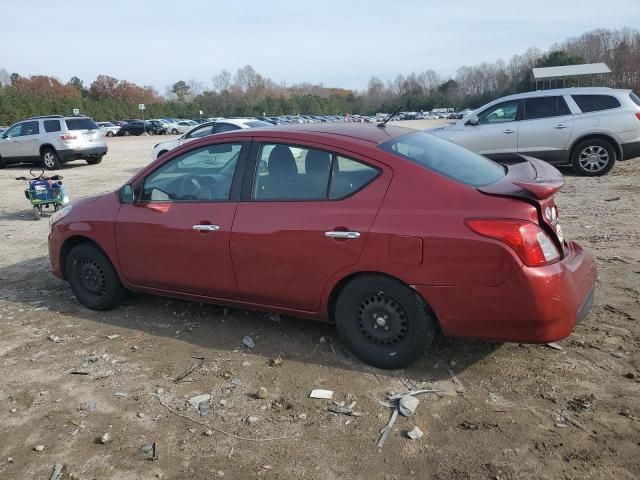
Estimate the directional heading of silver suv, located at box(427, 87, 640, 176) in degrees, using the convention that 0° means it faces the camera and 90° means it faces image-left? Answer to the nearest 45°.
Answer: approximately 90°

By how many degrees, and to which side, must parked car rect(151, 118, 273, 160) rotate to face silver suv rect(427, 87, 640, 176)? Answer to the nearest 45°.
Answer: approximately 135° to its left

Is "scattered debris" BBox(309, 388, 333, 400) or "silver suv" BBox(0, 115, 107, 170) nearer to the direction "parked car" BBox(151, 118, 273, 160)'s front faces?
the silver suv

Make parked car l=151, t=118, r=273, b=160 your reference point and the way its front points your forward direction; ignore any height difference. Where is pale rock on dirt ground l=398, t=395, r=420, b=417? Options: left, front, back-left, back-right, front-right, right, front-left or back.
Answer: left

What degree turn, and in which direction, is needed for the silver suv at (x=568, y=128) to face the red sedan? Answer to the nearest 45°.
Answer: approximately 90° to its left

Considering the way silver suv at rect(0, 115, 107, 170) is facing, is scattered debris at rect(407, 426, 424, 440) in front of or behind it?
behind

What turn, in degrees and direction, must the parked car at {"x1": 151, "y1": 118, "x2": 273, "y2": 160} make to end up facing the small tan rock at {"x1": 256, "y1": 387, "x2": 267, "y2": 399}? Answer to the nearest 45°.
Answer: approximately 90° to its left

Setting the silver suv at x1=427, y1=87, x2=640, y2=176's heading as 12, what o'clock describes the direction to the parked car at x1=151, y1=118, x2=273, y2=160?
The parked car is roughly at 12 o'clock from the silver suv.

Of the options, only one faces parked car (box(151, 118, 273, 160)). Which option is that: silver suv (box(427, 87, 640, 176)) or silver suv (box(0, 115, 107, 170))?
silver suv (box(427, 87, 640, 176))

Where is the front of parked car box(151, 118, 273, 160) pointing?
to the viewer's left

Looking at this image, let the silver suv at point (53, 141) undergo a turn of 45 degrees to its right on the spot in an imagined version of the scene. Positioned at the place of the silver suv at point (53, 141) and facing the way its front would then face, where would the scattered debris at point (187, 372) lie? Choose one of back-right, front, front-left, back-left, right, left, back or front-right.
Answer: back

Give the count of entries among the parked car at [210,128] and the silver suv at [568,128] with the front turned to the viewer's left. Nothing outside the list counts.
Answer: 2

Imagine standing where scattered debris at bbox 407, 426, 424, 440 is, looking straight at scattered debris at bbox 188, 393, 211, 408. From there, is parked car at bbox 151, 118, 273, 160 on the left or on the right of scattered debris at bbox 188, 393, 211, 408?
right

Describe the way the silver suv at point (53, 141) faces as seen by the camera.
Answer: facing away from the viewer and to the left of the viewer

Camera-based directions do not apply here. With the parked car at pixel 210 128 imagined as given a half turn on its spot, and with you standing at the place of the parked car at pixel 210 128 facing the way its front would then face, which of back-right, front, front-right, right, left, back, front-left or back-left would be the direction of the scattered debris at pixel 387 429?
right
